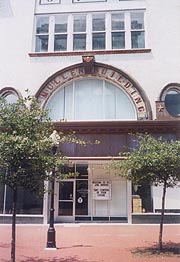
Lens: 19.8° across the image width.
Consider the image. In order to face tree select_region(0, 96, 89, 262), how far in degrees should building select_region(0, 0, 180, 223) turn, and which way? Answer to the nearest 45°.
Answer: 0° — it already faces it

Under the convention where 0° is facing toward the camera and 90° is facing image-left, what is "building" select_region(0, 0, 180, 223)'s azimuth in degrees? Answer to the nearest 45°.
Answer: approximately 0°

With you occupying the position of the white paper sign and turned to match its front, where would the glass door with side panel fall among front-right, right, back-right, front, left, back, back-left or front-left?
right

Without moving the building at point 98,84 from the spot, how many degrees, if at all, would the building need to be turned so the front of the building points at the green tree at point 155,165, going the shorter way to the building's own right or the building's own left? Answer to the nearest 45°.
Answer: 0° — it already faces it

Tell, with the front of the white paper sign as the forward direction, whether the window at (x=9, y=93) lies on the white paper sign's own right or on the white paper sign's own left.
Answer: on the white paper sign's own right

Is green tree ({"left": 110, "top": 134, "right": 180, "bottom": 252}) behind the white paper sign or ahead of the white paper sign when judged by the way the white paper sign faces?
ahead

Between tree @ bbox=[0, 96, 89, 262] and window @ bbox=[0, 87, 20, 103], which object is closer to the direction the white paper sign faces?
the tree
